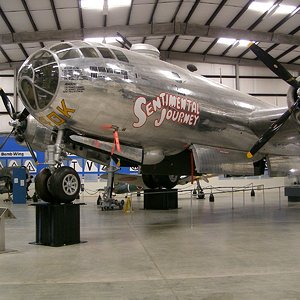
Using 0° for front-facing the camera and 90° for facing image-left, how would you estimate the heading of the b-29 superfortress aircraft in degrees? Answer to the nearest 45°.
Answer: approximately 45°

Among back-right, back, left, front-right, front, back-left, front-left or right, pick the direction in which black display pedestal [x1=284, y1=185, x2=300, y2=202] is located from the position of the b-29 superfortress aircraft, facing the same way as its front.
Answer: back
